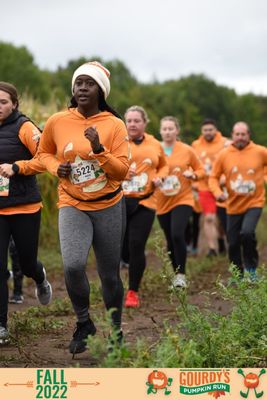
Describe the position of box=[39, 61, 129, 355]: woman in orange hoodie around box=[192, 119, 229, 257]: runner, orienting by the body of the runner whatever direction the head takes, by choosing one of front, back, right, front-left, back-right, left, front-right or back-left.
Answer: front

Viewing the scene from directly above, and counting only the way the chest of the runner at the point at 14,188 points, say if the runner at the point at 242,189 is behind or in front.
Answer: behind

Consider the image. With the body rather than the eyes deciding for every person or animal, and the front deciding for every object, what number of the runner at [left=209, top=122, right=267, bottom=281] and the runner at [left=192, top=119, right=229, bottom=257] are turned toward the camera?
2

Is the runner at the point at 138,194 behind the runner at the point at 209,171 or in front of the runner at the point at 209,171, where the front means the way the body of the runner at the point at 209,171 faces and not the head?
in front

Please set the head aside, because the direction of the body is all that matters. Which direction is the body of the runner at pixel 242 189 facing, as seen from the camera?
toward the camera

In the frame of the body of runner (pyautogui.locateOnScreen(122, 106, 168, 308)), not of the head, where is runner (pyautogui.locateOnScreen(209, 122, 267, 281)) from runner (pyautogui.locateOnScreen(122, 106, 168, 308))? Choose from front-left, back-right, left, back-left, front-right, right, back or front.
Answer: back

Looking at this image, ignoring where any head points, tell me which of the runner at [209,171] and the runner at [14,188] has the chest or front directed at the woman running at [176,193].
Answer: the runner at [209,171]

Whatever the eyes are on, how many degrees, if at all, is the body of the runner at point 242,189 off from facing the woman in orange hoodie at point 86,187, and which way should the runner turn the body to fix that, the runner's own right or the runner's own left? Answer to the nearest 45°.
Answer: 0° — they already face them

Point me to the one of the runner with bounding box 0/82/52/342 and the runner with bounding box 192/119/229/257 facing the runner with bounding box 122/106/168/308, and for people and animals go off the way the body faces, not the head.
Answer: the runner with bounding box 192/119/229/257

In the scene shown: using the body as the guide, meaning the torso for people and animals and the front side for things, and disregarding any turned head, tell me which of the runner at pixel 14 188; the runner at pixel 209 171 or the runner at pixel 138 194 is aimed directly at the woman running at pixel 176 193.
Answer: the runner at pixel 209 171

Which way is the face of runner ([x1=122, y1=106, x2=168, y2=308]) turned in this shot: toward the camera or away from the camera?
toward the camera

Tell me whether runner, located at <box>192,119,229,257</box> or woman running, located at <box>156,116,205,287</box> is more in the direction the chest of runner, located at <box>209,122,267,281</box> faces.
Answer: the woman running

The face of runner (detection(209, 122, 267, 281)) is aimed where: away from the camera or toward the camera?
toward the camera

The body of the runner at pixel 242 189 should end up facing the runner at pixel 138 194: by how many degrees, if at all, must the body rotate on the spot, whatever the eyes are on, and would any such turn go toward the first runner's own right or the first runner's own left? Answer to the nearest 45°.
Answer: approximately 45° to the first runner's own right
